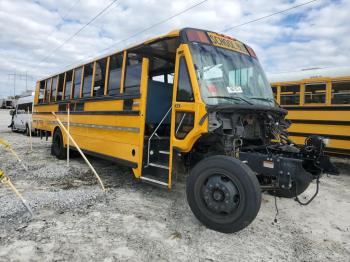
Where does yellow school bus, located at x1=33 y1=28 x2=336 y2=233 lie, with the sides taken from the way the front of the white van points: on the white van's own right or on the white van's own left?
on the white van's own left

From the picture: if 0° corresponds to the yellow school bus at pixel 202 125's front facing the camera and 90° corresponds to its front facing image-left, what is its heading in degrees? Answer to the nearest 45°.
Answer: approximately 315°

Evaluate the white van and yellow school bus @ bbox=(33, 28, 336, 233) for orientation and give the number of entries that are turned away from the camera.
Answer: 0

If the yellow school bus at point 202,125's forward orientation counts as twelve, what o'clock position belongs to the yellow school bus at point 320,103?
the yellow school bus at point 320,103 is roughly at 9 o'clock from the yellow school bus at point 202,125.

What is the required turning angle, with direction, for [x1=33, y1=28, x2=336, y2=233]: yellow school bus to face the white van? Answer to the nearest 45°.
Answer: approximately 180°

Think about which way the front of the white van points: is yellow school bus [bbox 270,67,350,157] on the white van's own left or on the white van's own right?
on the white van's own left
